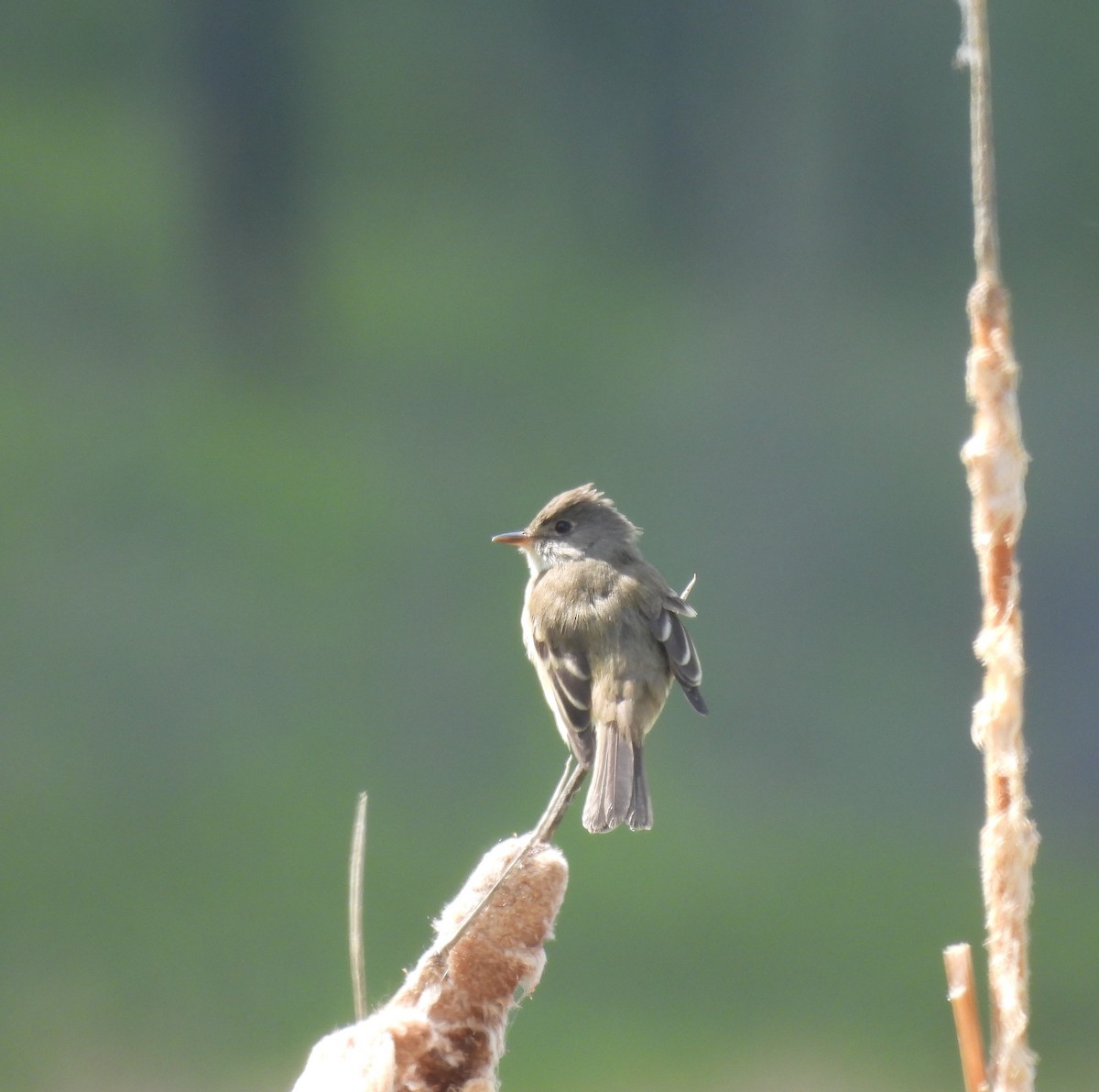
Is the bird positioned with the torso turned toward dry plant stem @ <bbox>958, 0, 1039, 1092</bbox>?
no

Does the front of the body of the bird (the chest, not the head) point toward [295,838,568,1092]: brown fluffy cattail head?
no

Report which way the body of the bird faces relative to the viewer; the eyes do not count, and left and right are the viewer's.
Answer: facing away from the viewer and to the left of the viewer
